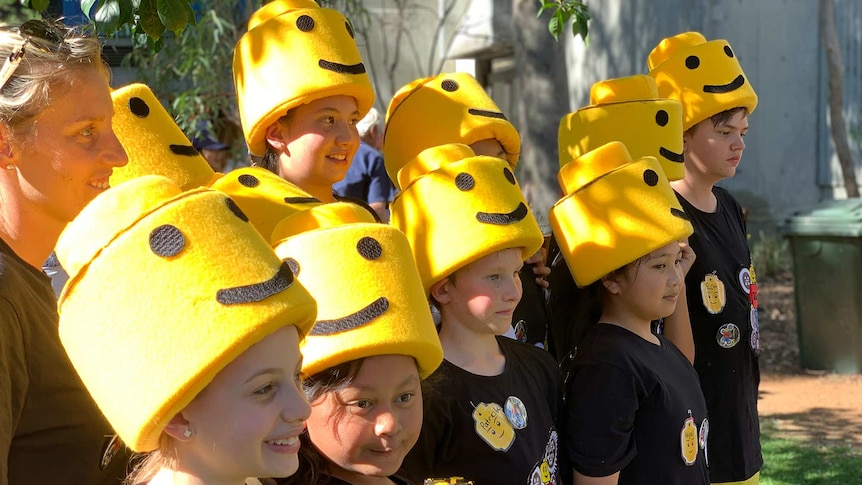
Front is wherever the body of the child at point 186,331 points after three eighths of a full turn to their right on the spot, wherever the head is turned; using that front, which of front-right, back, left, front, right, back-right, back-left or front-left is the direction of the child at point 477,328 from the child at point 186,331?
back-right

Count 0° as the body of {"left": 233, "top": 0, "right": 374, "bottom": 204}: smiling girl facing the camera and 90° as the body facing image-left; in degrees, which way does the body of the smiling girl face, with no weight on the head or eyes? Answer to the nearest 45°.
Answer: approximately 315°

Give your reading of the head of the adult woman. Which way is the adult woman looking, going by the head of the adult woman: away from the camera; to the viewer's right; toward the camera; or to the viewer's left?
to the viewer's right

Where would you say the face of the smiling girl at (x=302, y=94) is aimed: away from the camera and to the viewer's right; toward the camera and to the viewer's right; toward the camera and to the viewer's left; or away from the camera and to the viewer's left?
toward the camera and to the viewer's right

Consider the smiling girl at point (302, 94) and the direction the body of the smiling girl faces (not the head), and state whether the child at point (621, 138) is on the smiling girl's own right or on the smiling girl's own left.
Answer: on the smiling girl's own left

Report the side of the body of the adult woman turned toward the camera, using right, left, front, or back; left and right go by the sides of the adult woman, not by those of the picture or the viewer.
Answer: right

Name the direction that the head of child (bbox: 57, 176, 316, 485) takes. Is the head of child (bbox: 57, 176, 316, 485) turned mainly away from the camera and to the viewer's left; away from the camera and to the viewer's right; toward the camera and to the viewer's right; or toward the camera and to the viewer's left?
toward the camera and to the viewer's right

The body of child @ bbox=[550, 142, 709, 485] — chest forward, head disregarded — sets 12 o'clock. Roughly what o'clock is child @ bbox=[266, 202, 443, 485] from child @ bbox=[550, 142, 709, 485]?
child @ bbox=[266, 202, 443, 485] is roughly at 4 o'clock from child @ bbox=[550, 142, 709, 485].

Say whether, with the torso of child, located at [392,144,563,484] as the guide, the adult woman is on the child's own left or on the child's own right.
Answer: on the child's own right

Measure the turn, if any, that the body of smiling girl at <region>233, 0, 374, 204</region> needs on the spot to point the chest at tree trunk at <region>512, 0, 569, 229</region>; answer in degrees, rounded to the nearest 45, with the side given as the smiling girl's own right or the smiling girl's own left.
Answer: approximately 135° to the smiling girl's own left
